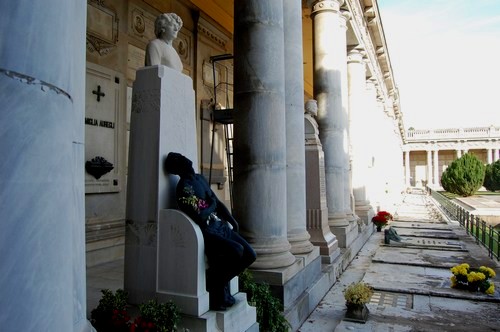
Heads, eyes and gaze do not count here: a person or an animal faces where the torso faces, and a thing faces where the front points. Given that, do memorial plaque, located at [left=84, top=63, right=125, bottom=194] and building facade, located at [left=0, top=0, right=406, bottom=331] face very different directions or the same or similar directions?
same or similar directions

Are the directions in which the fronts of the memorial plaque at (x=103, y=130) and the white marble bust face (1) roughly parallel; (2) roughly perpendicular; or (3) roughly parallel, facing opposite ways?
roughly parallel

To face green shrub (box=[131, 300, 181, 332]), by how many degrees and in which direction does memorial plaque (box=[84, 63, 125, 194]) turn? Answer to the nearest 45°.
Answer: approximately 45° to its right

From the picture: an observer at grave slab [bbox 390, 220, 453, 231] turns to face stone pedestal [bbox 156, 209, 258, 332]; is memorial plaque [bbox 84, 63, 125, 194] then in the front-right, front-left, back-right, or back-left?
front-right

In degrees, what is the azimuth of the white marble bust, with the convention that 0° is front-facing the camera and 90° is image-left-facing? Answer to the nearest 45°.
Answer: approximately 315°

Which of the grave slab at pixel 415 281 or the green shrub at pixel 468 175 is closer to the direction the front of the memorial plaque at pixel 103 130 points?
the grave slab

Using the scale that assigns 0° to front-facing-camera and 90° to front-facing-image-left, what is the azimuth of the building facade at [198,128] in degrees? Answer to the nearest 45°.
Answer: approximately 315°

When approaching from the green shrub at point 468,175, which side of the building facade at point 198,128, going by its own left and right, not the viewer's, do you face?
left

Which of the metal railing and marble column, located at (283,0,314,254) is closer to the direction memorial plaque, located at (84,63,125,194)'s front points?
the marble column

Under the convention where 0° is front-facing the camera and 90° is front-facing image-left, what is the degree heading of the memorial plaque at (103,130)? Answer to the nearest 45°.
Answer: approximately 315°

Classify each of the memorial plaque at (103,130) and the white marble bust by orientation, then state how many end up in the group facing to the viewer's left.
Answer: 0

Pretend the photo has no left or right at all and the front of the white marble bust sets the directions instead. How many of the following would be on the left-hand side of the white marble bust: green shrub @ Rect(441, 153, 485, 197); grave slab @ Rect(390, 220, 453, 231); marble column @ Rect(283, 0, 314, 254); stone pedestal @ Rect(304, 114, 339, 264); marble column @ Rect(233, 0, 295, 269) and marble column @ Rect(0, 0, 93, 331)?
5
